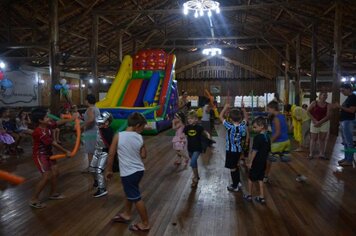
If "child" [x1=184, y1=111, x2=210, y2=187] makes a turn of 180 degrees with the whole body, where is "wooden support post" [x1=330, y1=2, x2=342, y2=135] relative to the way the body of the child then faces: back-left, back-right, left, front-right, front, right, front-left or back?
front-right

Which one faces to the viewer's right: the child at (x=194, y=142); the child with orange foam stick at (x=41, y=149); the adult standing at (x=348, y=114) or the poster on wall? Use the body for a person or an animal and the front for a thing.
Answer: the child with orange foam stick

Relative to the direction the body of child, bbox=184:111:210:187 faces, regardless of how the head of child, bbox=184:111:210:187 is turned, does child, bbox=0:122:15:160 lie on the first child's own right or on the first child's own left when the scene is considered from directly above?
on the first child's own right

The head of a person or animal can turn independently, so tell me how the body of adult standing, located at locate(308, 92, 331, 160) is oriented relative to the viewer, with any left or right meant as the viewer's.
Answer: facing the viewer

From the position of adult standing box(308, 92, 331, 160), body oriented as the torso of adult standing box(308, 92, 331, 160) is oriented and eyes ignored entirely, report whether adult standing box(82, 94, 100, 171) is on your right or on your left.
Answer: on your right

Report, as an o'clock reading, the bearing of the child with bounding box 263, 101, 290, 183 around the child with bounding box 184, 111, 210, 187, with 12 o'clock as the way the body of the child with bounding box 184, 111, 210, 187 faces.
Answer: the child with bounding box 263, 101, 290, 183 is roughly at 9 o'clock from the child with bounding box 184, 111, 210, 187.

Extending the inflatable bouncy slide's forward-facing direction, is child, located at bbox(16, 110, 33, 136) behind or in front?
in front

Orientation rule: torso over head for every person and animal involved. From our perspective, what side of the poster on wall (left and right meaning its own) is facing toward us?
front

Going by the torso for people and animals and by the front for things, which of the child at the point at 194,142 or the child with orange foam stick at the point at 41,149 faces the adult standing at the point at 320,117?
the child with orange foam stick

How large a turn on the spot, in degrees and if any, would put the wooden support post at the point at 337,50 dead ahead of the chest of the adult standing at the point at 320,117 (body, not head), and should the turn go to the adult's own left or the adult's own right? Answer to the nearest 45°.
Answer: approximately 180°

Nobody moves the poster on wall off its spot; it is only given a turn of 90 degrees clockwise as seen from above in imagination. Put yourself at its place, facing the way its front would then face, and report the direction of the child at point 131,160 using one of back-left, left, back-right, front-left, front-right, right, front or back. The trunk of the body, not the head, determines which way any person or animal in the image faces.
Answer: left

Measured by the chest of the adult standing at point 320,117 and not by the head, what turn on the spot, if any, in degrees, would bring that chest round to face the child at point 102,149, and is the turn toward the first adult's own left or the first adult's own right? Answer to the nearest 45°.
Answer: approximately 45° to the first adult's own right

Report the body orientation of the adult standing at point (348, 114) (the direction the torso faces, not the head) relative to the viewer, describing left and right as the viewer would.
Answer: facing to the left of the viewer

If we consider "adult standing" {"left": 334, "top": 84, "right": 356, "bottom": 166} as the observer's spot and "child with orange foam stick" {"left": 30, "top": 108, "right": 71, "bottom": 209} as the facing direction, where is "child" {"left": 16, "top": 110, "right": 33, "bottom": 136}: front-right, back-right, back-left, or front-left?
front-right

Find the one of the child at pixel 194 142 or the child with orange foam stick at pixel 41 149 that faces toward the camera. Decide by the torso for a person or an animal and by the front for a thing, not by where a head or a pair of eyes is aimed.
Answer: the child

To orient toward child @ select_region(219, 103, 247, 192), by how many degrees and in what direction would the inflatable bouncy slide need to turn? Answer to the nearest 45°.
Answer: approximately 45° to its left

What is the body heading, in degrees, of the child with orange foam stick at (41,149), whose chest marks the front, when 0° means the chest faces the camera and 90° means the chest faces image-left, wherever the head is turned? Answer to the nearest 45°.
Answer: approximately 270°

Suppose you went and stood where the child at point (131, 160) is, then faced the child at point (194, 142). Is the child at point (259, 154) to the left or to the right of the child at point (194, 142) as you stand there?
right

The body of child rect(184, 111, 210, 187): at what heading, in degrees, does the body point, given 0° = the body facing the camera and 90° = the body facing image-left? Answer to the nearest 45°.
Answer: approximately 0°

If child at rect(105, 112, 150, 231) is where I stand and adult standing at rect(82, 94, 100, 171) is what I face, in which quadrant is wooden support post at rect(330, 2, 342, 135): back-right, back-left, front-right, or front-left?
front-right

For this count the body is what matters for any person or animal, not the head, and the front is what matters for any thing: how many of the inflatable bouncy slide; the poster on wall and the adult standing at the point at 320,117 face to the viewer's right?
0
